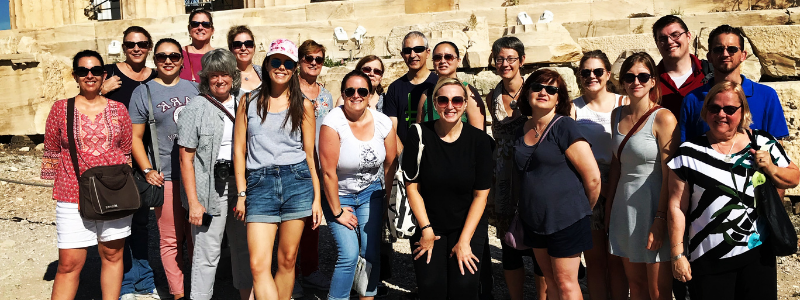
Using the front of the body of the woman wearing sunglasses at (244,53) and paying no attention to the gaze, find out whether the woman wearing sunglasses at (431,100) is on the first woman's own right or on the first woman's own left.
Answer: on the first woman's own left

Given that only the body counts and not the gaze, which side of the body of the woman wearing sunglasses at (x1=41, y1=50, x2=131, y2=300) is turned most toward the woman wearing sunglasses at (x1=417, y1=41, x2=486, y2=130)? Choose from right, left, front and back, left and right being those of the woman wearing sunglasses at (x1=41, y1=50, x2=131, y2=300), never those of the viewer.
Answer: left

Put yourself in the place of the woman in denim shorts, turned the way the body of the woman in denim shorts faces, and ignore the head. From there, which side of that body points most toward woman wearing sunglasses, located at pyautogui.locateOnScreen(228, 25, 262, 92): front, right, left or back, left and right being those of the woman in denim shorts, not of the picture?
back

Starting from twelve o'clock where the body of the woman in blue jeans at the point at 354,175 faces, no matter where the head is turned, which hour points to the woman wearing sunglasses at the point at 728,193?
The woman wearing sunglasses is roughly at 10 o'clock from the woman in blue jeans.

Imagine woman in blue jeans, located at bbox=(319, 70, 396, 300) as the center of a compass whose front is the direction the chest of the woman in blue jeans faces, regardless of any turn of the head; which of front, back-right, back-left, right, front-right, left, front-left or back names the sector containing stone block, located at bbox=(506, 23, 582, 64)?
back-left

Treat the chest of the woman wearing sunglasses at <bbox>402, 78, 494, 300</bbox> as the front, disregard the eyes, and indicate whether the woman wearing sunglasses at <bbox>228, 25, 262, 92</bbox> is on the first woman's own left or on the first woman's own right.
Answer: on the first woman's own right

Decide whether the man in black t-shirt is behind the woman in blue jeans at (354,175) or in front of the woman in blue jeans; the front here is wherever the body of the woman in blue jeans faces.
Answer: behind

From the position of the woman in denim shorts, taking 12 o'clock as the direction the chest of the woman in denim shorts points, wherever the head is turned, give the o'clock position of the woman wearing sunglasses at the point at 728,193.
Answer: The woman wearing sunglasses is roughly at 10 o'clock from the woman in denim shorts.

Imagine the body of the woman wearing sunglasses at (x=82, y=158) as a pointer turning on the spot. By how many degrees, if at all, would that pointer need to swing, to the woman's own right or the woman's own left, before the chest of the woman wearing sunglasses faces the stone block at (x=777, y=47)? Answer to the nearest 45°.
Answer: approximately 90° to the woman's own left
